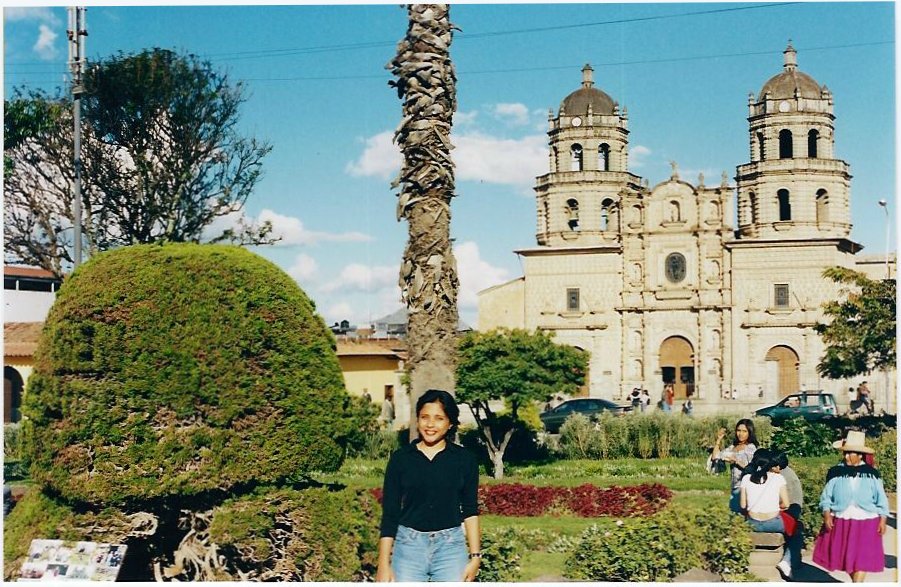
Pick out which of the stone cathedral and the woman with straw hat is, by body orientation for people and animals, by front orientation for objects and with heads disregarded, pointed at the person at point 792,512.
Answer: the stone cathedral

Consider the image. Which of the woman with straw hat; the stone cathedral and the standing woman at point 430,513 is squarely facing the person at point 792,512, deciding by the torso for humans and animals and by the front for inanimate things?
the stone cathedral

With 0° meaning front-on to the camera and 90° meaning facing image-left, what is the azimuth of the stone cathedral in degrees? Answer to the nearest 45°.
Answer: approximately 0°

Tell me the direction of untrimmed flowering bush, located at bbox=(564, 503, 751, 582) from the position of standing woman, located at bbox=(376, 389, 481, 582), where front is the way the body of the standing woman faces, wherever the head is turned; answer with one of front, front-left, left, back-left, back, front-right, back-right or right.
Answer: back-left

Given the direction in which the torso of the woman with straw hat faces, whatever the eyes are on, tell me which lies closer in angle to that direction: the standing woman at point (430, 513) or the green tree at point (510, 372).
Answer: the standing woman

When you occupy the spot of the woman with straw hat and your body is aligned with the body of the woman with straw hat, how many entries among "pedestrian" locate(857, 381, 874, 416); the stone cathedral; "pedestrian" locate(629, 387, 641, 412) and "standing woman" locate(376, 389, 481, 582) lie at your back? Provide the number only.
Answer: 3

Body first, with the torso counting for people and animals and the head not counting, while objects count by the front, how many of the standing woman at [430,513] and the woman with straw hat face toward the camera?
2

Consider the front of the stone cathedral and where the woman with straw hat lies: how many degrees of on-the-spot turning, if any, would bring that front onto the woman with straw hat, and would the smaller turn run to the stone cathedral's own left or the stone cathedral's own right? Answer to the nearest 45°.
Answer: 0° — it already faces them

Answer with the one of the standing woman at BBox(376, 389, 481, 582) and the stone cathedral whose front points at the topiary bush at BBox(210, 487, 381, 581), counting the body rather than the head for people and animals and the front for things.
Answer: the stone cathedral

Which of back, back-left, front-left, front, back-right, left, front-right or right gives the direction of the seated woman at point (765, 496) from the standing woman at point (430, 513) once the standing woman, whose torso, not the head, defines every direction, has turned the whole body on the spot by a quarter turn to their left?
front-left

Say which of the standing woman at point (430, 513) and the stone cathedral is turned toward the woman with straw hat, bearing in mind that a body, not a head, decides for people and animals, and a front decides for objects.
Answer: the stone cathedral

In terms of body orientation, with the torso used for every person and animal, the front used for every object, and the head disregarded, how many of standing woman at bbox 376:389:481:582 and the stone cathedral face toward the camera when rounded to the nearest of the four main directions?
2
